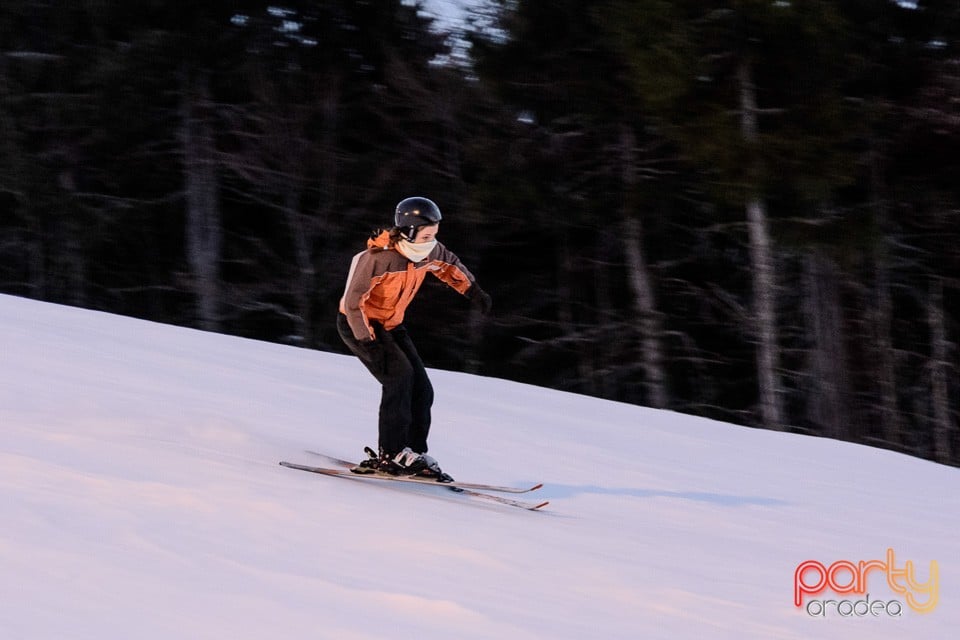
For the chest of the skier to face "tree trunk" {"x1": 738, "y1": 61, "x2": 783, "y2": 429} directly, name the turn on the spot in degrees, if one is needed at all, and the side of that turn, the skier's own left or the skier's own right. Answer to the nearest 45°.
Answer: approximately 90° to the skier's own left

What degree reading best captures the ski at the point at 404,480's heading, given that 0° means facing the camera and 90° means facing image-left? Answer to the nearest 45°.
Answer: approximately 270°

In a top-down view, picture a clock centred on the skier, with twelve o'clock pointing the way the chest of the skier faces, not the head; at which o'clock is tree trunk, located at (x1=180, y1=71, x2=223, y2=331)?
The tree trunk is roughly at 7 o'clock from the skier.

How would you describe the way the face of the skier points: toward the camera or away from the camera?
toward the camera

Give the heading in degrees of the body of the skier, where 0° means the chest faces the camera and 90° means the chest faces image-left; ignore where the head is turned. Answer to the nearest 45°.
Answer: approximately 315°

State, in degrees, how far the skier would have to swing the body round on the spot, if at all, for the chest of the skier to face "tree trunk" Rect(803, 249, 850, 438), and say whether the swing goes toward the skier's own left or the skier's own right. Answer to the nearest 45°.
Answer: approximately 90° to the skier's own left

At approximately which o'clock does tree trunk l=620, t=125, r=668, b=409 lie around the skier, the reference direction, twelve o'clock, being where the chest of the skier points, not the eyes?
The tree trunk is roughly at 8 o'clock from the skier.

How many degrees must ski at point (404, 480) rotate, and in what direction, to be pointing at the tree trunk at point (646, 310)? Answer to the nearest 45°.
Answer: approximately 90° to its left

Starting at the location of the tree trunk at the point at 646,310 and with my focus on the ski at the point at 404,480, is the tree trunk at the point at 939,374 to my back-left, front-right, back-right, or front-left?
back-left
